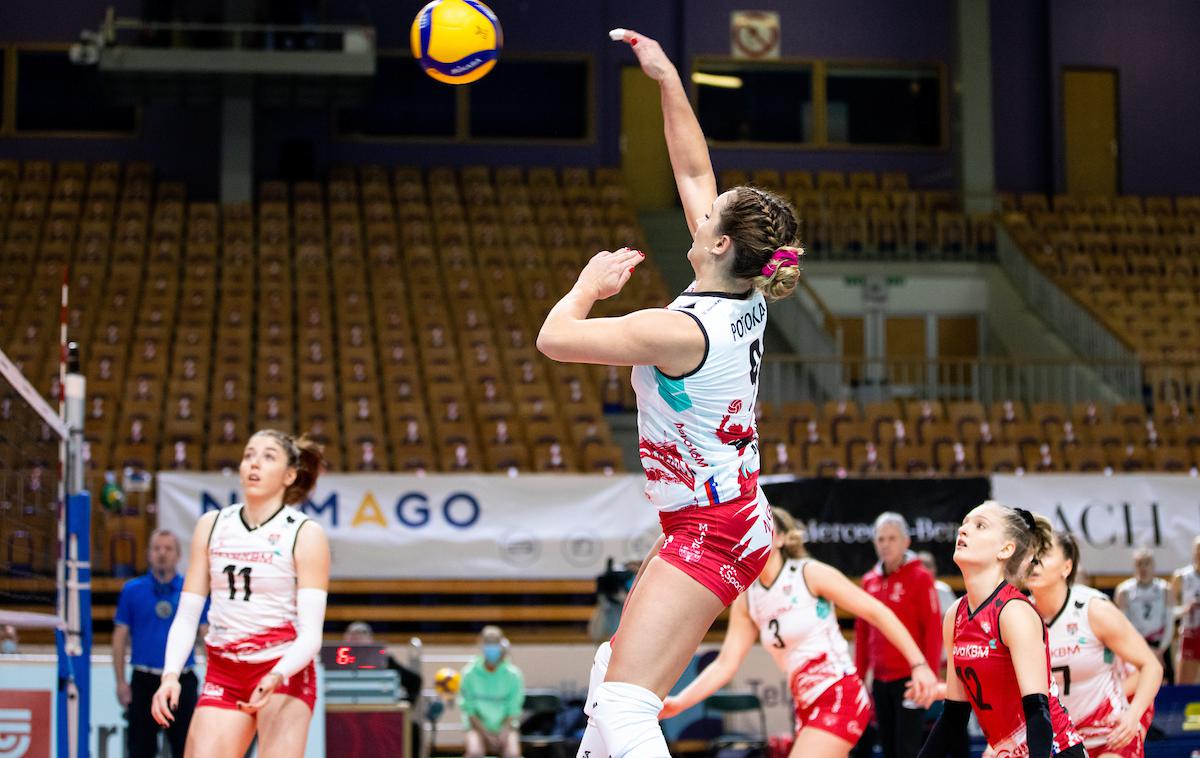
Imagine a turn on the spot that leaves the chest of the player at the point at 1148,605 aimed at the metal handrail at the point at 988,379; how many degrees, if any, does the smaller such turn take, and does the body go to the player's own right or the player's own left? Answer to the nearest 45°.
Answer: approximately 180°

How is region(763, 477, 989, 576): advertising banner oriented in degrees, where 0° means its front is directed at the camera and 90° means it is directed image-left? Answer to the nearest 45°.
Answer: approximately 0°

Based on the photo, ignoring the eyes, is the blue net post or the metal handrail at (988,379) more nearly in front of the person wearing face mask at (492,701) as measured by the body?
the blue net post

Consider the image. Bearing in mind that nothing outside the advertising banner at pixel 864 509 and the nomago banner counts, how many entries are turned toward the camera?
2

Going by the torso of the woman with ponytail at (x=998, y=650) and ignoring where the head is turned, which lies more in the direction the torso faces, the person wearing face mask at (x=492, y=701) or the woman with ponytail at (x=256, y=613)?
the woman with ponytail
